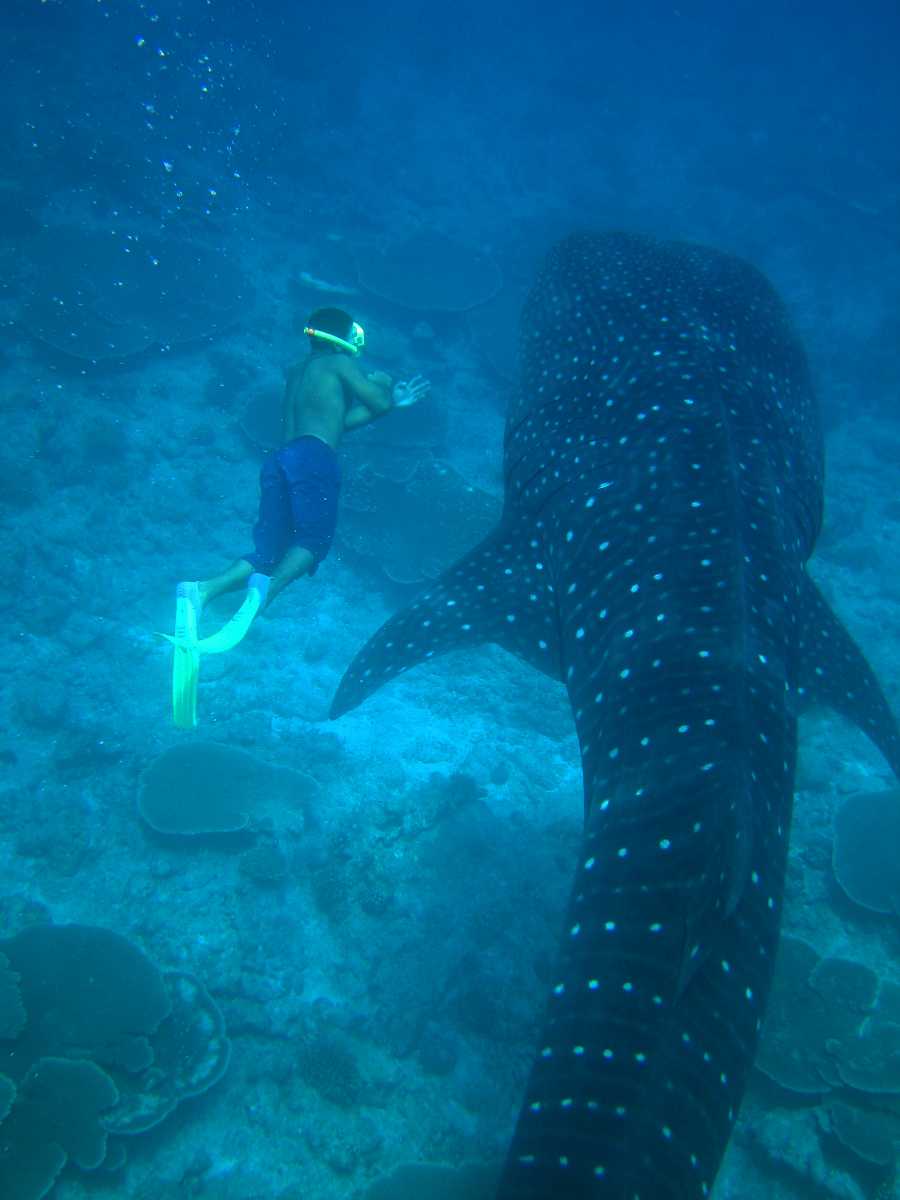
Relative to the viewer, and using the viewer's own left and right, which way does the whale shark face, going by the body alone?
facing away from the viewer

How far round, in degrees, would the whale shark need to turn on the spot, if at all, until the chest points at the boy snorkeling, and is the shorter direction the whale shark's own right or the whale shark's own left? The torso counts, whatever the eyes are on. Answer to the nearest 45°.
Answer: approximately 45° to the whale shark's own left
